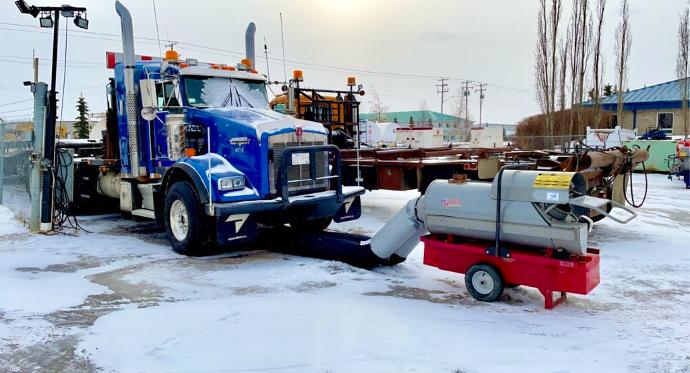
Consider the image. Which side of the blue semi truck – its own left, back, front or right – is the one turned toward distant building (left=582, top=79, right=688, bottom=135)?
left

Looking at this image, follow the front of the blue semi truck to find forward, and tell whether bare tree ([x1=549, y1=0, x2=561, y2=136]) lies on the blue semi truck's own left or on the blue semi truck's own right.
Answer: on the blue semi truck's own left

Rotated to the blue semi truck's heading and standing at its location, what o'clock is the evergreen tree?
The evergreen tree is roughly at 7 o'clock from the blue semi truck.

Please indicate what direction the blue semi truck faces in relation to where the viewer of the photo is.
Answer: facing the viewer and to the right of the viewer

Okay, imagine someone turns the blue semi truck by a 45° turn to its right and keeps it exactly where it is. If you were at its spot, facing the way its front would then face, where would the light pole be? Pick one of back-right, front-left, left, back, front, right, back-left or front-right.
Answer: back-right

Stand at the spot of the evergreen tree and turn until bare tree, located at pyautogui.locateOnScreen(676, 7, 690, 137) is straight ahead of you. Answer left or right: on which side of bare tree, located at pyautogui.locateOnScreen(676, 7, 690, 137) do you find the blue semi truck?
right

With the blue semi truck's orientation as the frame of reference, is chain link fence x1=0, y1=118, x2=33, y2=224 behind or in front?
behind
